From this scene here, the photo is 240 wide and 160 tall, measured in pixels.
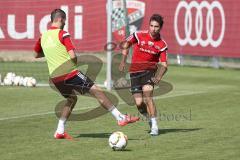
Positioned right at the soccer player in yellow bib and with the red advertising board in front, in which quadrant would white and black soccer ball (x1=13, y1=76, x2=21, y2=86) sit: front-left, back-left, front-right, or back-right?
front-left

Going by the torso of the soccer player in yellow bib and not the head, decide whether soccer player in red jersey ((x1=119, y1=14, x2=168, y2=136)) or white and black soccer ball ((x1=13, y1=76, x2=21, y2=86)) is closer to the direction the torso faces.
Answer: the soccer player in red jersey

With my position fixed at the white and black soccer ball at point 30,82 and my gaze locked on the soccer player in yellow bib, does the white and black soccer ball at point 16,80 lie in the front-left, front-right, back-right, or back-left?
back-right

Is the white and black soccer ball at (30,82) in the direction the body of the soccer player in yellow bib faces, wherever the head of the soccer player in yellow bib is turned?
no

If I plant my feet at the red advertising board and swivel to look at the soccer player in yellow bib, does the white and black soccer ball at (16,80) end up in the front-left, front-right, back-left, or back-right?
front-right

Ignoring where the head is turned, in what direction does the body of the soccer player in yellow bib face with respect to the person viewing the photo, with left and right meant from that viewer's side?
facing away from the viewer and to the right of the viewer

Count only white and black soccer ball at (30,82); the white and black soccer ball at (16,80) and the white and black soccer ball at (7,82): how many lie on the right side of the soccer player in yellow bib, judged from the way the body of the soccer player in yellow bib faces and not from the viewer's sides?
0

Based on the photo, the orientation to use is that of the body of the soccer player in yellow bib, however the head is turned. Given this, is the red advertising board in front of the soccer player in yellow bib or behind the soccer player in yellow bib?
in front

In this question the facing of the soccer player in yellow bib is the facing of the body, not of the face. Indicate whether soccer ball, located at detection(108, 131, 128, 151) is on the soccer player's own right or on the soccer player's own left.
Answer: on the soccer player's own right

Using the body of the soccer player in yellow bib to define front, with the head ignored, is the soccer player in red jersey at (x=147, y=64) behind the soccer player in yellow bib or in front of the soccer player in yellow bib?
in front

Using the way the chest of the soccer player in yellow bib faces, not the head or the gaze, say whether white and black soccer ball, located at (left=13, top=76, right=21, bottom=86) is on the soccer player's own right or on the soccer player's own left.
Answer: on the soccer player's own left
